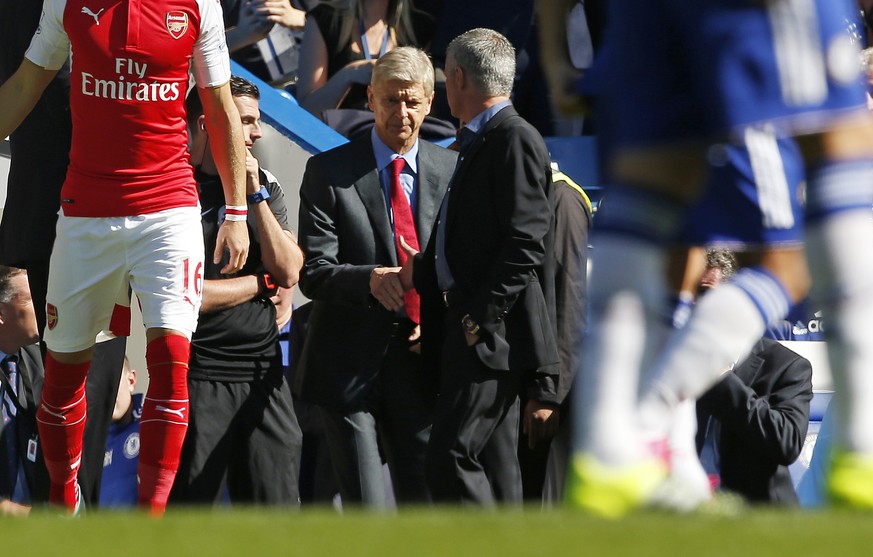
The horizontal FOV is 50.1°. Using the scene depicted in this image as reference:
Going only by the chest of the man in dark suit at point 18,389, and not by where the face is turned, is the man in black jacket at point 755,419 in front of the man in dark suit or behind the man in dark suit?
in front

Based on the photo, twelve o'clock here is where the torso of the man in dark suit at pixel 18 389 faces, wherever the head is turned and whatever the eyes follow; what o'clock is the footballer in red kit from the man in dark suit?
The footballer in red kit is roughly at 1 o'clock from the man in dark suit.

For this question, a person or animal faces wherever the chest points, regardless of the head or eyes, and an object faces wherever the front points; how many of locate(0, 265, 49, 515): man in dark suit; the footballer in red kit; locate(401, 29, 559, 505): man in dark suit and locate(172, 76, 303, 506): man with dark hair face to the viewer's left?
1

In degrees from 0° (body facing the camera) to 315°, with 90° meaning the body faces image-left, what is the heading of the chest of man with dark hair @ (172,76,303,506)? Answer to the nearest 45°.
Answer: approximately 0°

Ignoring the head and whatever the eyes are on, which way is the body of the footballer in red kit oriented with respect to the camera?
toward the camera

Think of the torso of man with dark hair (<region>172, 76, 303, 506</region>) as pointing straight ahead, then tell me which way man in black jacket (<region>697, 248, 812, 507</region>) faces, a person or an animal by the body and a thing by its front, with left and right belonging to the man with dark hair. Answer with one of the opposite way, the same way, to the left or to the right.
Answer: to the right

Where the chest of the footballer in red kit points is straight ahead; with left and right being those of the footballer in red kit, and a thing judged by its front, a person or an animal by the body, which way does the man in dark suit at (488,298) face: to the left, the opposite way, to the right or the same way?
to the right

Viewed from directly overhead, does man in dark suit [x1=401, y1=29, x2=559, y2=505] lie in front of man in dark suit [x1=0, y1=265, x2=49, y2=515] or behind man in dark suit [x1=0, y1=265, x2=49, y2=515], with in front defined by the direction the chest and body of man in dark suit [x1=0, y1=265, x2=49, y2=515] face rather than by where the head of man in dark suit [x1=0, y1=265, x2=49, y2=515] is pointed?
in front

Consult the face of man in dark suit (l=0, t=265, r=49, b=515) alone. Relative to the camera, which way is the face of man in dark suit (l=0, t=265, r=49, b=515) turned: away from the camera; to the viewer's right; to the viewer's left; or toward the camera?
to the viewer's right

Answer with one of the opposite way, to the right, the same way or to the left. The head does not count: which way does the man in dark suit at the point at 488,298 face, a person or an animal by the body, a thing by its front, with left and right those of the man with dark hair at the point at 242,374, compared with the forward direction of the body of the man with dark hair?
to the right

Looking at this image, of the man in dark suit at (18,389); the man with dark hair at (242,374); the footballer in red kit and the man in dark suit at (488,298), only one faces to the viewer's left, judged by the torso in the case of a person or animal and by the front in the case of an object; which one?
the man in dark suit at (488,298)

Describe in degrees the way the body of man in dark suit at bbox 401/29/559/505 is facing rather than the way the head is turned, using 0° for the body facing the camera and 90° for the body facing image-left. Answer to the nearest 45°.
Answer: approximately 90°

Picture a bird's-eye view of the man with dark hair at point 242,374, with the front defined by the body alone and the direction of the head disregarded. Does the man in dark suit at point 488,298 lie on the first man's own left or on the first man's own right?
on the first man's own left

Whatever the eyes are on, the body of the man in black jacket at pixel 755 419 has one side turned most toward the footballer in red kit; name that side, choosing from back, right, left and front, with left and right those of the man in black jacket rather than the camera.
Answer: front
